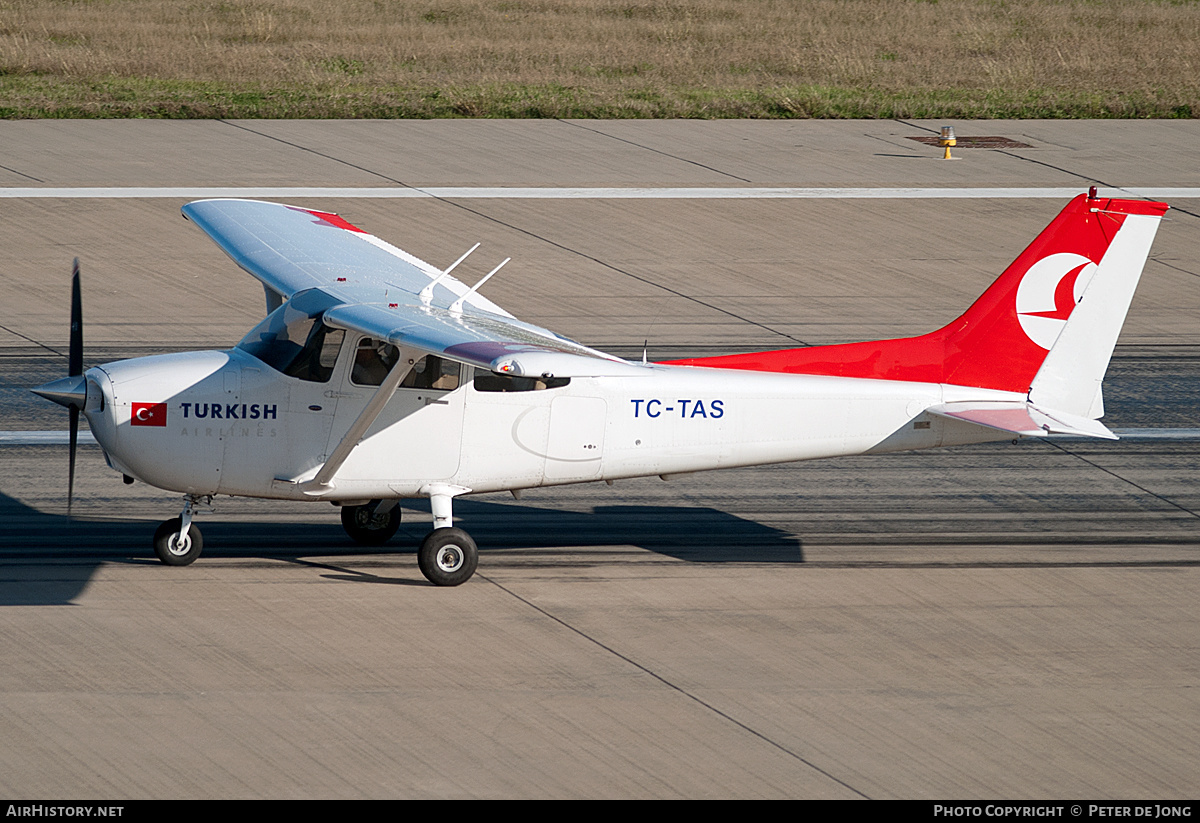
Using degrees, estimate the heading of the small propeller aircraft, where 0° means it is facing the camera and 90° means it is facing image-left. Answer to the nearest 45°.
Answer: approximately 90°

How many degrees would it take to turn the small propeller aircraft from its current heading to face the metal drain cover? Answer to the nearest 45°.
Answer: approximately 135° to its right
